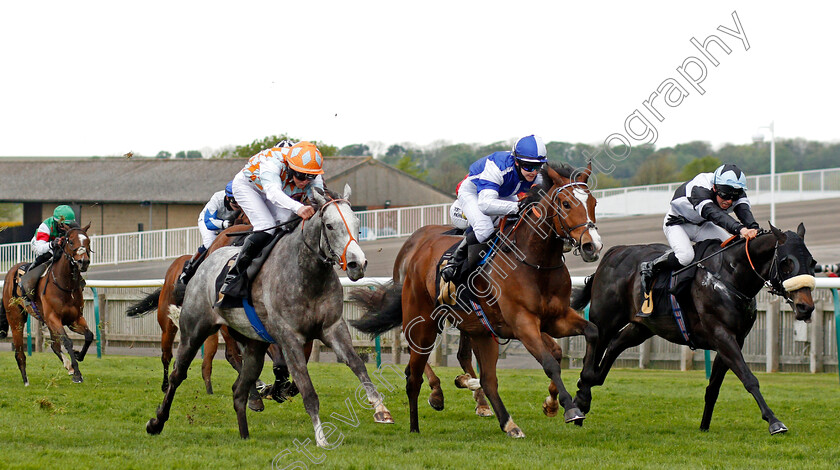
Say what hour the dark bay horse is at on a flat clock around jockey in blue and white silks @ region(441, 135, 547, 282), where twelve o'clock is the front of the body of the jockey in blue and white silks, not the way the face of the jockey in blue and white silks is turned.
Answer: The dark bay horse is roughly at 10 o'clock from the jockey in blue and white silks.

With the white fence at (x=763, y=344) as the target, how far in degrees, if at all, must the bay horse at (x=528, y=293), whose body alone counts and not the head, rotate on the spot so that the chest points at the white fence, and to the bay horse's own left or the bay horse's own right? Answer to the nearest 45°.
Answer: approximately 90° to the bay horse's own left

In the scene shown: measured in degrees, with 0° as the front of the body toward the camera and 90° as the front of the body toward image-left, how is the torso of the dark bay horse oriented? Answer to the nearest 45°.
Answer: approximately 315°

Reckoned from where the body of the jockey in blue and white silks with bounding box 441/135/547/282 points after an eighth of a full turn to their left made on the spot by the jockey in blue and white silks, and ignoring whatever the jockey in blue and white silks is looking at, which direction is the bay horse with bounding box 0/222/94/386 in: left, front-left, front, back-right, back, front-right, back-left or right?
back-left

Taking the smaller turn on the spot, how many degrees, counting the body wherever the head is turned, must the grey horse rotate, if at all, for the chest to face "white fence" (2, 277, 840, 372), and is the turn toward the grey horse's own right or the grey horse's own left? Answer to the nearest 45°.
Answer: approximately 90° to the grey horse's own left

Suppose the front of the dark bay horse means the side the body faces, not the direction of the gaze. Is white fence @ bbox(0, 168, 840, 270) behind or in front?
behind

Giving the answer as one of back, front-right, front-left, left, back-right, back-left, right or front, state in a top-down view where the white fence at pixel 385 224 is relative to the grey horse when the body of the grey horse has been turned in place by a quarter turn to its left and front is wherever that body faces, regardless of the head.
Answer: front-left

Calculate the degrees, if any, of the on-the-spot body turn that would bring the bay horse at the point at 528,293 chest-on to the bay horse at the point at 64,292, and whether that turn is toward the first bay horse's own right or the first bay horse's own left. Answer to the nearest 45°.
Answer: approximately 180°

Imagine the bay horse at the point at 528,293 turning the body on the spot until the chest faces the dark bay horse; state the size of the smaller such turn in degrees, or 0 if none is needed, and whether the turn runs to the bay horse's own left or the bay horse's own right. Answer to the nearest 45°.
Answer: approximately 90° to the bay horse's own left

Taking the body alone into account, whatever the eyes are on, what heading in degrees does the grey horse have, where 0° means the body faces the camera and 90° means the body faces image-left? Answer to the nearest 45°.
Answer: approximately 315°
